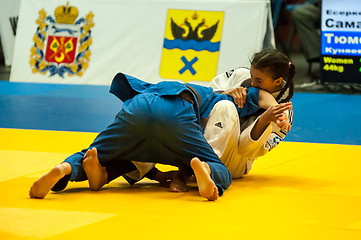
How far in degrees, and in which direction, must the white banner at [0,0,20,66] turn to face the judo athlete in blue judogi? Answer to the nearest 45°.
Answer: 0° — it already faces them

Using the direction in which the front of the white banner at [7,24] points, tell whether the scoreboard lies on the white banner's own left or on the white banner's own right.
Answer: on the white banner's own left

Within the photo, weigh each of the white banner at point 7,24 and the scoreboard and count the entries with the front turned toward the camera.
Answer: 2

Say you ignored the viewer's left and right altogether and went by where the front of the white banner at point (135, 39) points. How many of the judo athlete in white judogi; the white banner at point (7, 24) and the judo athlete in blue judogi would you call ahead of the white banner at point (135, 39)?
2

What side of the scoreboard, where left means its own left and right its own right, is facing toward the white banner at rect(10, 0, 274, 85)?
right

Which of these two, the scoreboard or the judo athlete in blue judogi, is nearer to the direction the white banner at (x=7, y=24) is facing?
the judo athlete in blue judogi

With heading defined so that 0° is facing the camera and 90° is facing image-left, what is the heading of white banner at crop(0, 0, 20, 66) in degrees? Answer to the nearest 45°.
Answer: approximately 0°

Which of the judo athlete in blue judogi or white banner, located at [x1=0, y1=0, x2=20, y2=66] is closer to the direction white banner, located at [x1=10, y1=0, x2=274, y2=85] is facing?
the judo athlete in blue judogi

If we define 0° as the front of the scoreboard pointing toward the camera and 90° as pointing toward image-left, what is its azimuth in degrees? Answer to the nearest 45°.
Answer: approximately 0°

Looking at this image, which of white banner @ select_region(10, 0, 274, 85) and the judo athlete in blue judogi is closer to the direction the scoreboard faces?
the judo athlete in blue judogi
